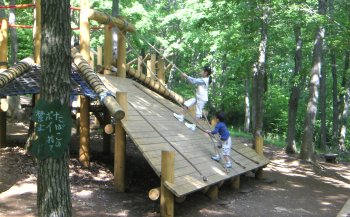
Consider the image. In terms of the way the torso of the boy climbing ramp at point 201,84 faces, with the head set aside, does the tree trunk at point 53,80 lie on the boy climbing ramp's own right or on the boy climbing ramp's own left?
on the boy climbing ramp's own left

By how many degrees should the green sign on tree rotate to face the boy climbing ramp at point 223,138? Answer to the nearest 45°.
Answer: approximately 135° to its left

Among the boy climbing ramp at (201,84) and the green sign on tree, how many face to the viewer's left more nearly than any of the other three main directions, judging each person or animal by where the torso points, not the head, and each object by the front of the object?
1

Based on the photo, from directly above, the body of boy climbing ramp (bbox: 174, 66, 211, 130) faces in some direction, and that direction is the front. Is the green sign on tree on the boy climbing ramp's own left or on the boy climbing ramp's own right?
on the boy climbing ramp's own left

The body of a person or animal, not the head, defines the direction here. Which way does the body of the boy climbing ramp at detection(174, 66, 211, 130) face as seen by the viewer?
to the viewer's left

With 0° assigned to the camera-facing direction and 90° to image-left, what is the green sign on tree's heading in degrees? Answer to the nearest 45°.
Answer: approximately 0°

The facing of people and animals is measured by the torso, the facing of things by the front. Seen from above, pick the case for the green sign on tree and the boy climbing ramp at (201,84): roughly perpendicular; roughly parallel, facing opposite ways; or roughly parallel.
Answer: roughly perpendicular

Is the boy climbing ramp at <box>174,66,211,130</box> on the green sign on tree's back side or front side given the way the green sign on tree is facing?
on the back side
